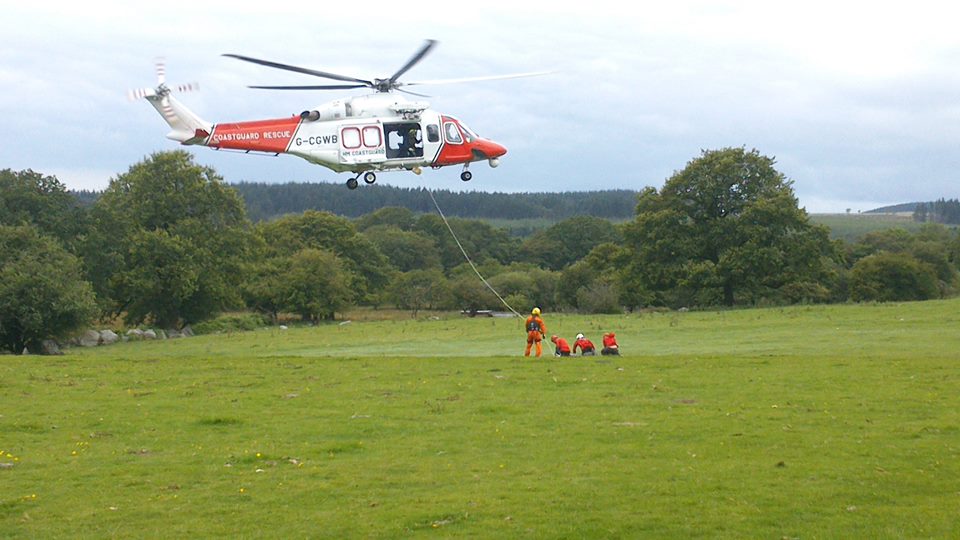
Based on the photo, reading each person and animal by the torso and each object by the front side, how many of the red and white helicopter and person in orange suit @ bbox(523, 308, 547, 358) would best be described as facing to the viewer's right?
1

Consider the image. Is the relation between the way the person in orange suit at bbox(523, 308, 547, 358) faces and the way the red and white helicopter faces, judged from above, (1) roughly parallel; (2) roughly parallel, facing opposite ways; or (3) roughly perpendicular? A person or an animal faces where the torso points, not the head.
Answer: roughly perpendicular

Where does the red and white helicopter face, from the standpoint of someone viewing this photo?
facing to the right of the viewer
